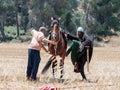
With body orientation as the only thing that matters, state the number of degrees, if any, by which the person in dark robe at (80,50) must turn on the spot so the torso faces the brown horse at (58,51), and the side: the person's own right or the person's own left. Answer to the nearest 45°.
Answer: approximately 45° to the person's own right

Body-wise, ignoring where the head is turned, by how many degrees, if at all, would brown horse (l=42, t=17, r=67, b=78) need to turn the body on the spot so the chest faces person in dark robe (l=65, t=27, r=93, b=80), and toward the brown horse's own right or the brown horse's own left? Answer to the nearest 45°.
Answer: approximately 90° to the brown horse's own left
